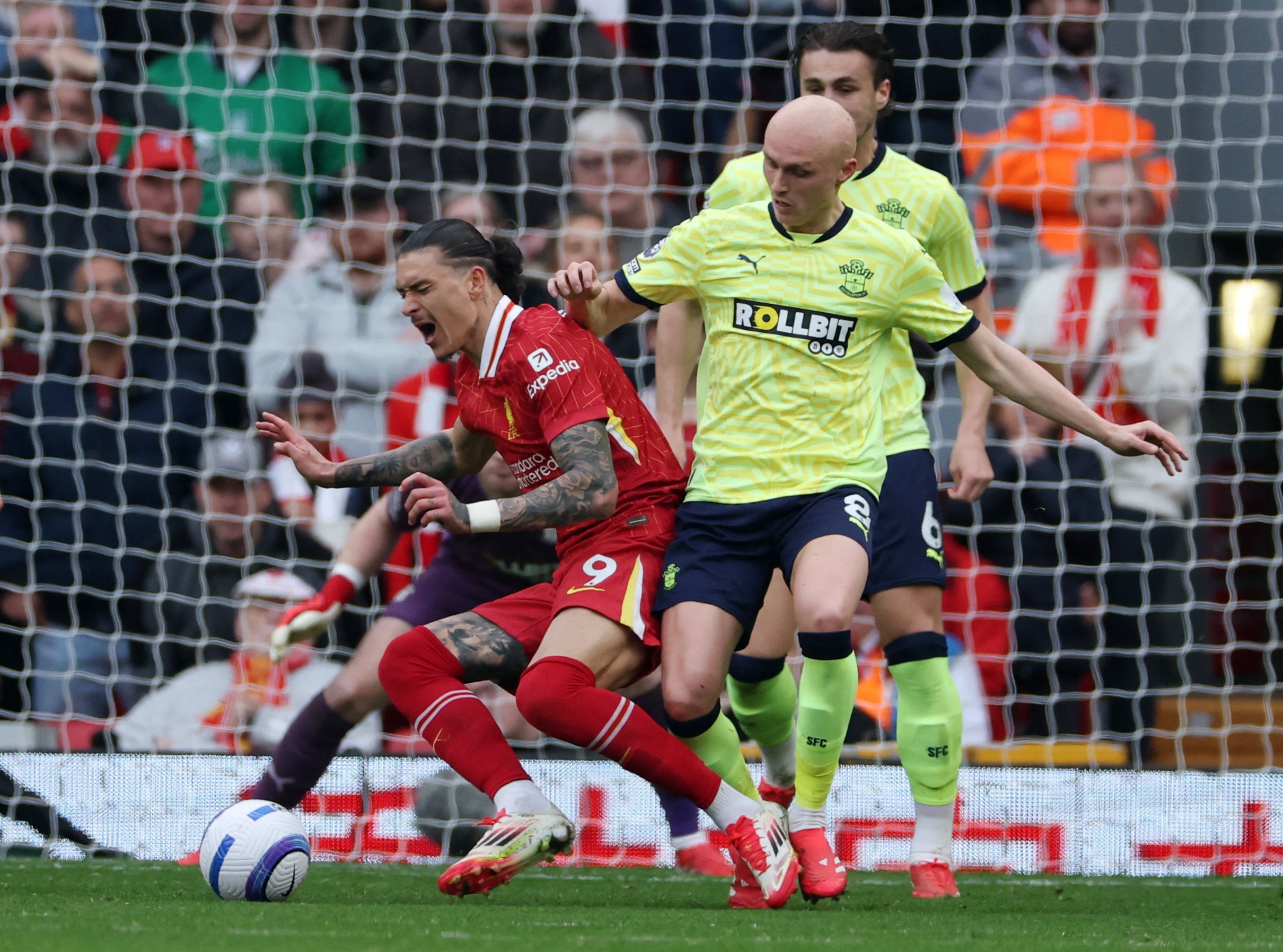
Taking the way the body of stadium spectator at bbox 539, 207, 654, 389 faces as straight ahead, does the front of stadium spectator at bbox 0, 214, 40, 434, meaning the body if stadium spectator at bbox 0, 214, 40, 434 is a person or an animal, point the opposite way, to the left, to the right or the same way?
the same way

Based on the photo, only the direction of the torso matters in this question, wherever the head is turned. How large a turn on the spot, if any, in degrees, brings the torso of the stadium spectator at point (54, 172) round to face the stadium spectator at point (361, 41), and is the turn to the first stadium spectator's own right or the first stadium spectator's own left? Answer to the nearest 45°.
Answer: approximately 90° to the first stadium spectator's own left

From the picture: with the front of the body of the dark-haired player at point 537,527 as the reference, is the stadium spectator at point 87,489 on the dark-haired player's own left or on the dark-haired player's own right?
on the dark-haired player's own right

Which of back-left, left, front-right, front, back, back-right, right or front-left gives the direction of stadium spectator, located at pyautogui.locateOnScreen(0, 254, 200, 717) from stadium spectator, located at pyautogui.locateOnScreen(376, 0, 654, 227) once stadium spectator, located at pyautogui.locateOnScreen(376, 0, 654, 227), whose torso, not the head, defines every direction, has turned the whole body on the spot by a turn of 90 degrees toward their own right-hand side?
front

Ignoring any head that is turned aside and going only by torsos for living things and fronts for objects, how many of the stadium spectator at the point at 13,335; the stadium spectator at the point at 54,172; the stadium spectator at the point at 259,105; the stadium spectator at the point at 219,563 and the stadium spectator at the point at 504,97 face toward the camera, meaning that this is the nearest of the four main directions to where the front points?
5

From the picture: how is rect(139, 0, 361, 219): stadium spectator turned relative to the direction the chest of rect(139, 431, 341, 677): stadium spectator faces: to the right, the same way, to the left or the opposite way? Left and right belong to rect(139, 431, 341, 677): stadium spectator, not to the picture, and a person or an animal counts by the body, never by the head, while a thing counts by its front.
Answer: the same way

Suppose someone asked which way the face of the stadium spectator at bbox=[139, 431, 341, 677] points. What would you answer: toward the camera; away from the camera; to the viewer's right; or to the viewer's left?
toward the camera

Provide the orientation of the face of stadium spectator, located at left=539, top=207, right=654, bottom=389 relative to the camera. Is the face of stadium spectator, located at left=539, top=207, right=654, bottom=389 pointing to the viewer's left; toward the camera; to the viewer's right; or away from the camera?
toward the camera

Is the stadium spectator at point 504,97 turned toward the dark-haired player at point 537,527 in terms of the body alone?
yes

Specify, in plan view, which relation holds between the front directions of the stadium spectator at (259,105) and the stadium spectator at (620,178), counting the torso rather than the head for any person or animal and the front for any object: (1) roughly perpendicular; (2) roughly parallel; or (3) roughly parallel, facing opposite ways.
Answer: roughly parallel

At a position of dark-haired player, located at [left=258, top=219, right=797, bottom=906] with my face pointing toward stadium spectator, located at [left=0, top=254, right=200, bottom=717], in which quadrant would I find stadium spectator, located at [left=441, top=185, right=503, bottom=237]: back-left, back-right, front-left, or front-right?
front-right

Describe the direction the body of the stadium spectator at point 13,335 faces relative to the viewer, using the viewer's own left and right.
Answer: facing the viewer

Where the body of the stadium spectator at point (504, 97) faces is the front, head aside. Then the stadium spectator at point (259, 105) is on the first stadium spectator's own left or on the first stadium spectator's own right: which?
on the first stadium spectator's own right

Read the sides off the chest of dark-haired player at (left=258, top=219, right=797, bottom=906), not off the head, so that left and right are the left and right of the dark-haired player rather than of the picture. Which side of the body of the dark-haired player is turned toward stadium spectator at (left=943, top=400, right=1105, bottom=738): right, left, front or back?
back

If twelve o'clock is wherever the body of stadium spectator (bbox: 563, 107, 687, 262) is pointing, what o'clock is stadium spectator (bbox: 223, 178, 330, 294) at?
stadium spectator (bbox: 223, 178, 330, 294) is roughly at 3 o'clock from stadium spectator (bbox: 563, 107, 687, 262).
